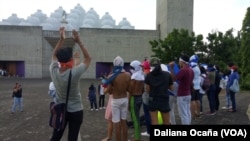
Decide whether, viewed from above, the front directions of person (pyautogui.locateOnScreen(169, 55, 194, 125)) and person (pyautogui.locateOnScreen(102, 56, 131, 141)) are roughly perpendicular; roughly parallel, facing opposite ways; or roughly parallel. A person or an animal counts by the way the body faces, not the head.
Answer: roughly parallel

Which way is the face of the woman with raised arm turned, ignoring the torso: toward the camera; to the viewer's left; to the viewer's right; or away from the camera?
away from the camera

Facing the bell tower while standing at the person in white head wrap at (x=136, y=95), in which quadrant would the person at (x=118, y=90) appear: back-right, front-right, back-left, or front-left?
back-left

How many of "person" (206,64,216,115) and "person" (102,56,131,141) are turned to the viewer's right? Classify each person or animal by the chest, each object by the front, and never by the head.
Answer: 0

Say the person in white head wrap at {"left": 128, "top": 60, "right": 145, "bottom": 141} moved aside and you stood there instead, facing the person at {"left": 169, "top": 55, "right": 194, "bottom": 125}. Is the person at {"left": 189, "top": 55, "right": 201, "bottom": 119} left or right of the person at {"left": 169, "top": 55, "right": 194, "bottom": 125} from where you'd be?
left

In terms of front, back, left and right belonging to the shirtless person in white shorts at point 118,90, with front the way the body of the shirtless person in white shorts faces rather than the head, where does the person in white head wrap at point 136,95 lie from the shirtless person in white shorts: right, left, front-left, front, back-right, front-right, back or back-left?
right

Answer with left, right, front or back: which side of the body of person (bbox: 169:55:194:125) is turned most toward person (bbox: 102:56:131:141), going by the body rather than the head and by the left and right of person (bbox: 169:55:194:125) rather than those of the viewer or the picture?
left

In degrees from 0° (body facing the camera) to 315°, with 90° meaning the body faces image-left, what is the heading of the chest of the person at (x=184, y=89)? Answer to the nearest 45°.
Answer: approximately 135°

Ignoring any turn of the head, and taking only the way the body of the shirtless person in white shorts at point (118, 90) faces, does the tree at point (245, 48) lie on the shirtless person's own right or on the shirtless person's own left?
on the shirtless person's own right

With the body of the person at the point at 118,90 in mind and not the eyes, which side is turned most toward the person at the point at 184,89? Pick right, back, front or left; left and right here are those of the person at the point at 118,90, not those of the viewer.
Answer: right

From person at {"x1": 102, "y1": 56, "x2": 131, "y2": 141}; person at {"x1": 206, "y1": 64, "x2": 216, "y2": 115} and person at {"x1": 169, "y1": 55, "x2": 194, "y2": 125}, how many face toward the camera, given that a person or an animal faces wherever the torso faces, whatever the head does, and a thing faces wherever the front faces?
0
